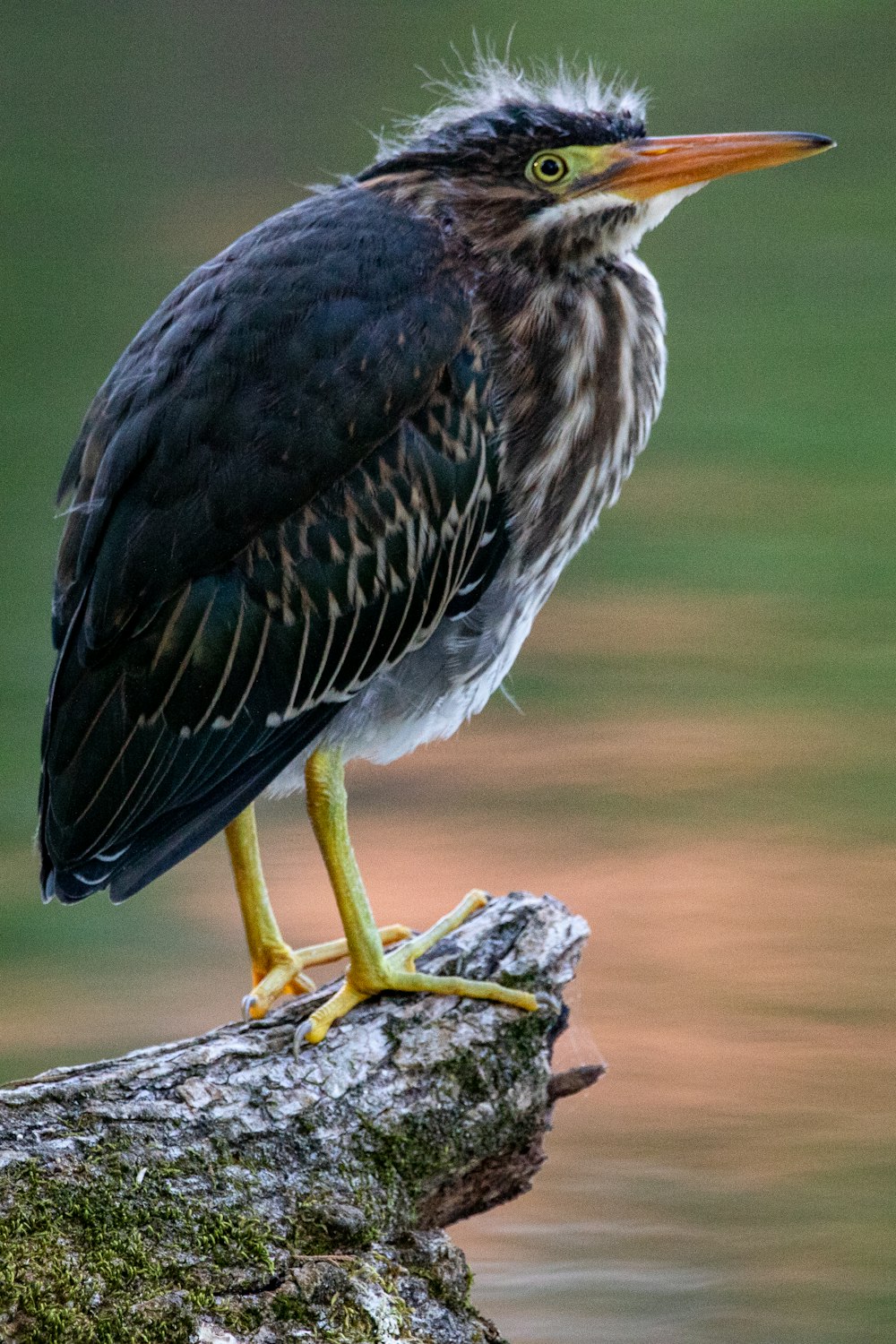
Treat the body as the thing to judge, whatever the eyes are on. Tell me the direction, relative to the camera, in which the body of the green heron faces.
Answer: to the viewer's right
